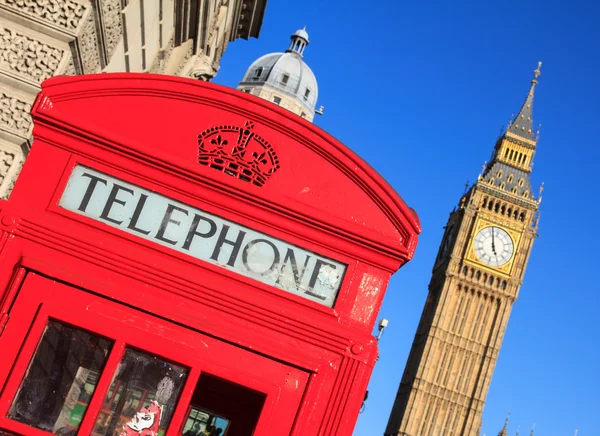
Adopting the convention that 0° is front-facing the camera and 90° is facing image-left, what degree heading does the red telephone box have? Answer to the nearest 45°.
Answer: approximately 0°
